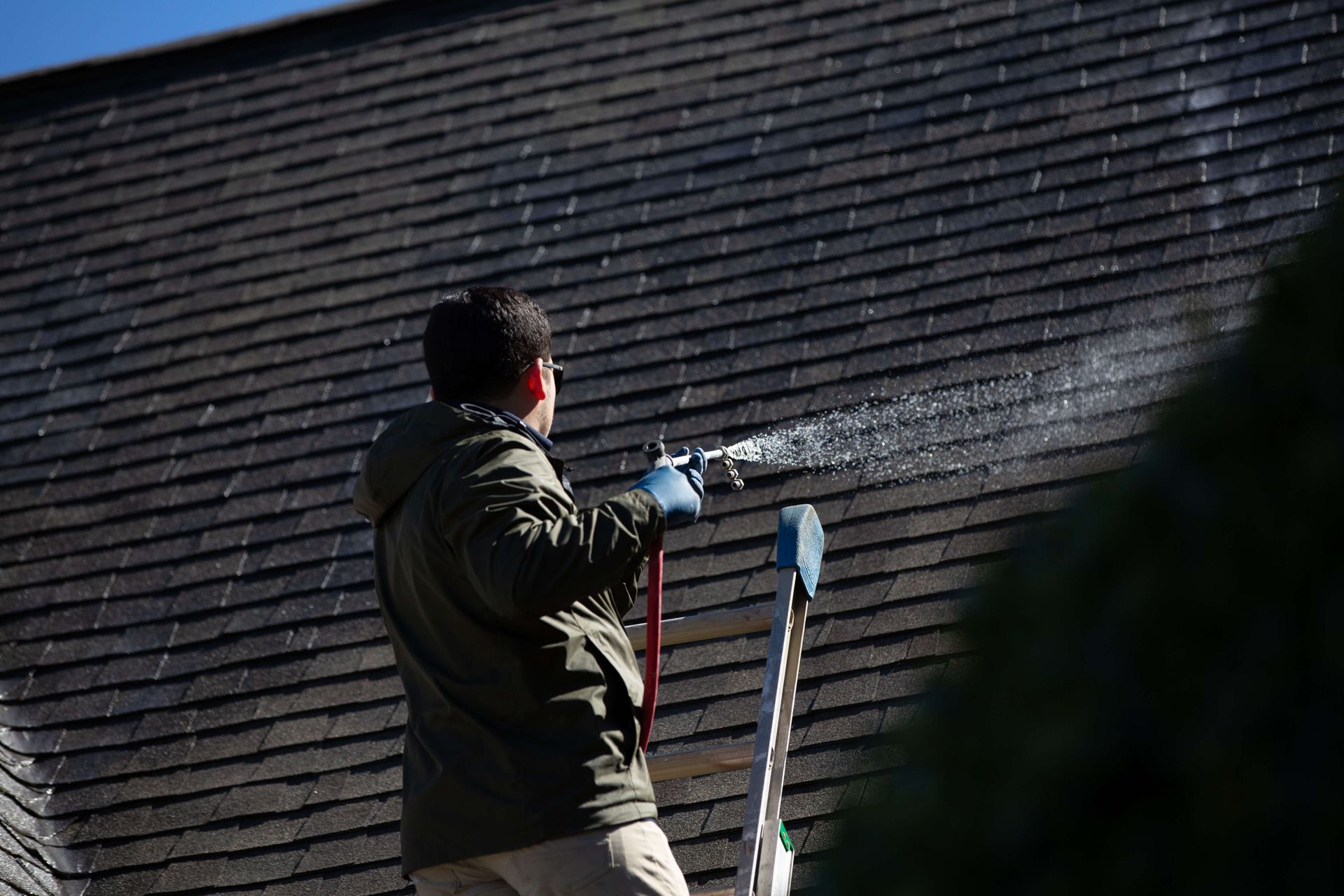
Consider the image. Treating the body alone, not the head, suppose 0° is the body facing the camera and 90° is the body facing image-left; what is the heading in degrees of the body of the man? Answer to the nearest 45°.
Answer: approximately 225°

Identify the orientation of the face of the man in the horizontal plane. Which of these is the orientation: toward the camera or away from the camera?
away from the camera
